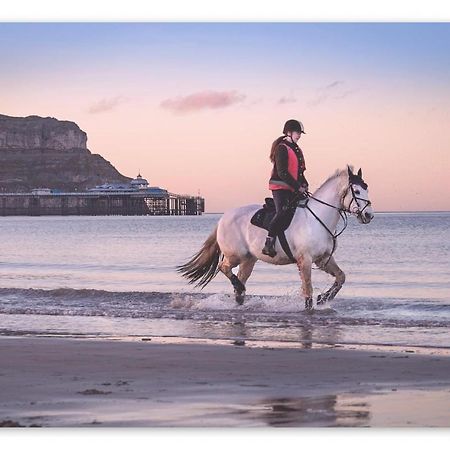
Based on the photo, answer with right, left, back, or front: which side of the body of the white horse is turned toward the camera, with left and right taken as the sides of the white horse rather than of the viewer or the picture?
right

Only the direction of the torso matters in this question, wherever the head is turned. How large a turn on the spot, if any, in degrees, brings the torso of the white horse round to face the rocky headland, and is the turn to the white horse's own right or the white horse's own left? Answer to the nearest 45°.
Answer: approximately 135° to the white horse's own left

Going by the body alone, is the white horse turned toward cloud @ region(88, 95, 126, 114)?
no

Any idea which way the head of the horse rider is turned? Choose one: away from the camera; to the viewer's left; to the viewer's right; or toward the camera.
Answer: to the viewer's right
